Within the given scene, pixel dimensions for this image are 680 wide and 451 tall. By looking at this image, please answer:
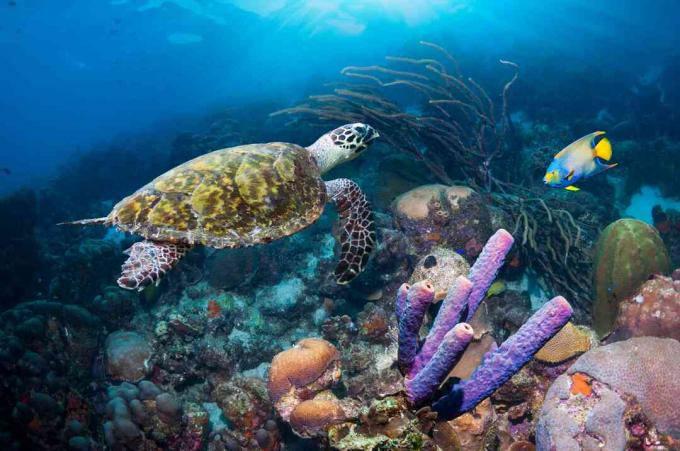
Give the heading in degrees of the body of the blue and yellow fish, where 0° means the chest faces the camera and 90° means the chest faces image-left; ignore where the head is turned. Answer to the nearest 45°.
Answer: approximately 90°

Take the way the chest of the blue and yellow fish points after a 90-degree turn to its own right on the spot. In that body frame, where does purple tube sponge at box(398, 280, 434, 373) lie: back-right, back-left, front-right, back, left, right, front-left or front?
back

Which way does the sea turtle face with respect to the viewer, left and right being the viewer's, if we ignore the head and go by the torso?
facing to the right of the viewer

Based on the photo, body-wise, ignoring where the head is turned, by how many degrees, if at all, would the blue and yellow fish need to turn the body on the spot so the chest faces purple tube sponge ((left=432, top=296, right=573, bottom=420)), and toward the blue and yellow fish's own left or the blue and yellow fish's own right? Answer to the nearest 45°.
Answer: approximately 90° to the blue and yellow fish's own left

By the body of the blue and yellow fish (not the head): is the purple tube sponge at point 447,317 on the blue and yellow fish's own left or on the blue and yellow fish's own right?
on the blue and yellow fish's own left

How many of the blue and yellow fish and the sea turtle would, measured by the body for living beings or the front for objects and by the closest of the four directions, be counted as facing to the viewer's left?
1

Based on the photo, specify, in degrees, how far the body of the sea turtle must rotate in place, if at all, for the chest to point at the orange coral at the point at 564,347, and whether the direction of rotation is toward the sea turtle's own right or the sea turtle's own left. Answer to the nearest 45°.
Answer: approximately 45° to the sea turtle's own right

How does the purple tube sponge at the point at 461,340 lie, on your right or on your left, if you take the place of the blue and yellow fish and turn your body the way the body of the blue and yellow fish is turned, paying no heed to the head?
on your left
